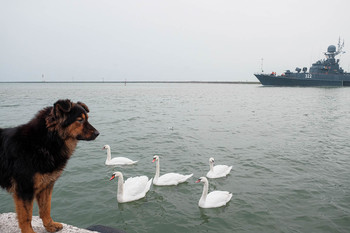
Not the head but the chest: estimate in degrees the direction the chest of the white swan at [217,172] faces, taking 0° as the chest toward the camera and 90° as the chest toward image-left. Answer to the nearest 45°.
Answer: approximately 45°

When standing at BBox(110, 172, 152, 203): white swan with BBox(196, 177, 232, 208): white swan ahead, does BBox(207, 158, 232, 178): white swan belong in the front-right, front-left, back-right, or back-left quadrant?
front-left

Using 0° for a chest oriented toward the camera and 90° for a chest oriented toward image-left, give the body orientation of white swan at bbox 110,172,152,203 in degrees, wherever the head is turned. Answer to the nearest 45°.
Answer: approximately 90°

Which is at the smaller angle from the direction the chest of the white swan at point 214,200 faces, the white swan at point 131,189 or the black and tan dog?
the white swan

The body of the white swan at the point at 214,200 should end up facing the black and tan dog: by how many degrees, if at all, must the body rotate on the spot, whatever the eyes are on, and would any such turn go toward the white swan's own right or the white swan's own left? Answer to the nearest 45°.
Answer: approximately 45° to the white swan's own left

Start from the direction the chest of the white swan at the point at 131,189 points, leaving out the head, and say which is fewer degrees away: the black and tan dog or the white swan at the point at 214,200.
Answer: the black and tan dog

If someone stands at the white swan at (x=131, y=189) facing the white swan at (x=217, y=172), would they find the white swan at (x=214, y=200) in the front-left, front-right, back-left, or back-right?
front-right

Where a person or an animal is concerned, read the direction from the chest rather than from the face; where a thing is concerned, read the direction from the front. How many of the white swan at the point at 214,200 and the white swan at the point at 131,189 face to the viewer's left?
2

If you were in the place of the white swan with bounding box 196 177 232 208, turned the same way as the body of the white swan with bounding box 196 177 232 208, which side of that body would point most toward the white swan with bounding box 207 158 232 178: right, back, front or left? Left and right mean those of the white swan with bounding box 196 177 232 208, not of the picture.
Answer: right

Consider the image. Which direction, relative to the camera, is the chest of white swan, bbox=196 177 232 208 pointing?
to the viewer's left

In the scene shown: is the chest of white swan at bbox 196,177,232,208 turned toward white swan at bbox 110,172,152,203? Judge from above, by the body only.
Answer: yes

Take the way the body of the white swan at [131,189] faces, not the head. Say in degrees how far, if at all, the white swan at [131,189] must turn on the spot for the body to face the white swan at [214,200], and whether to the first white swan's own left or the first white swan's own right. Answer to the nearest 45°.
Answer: approximately 180°
